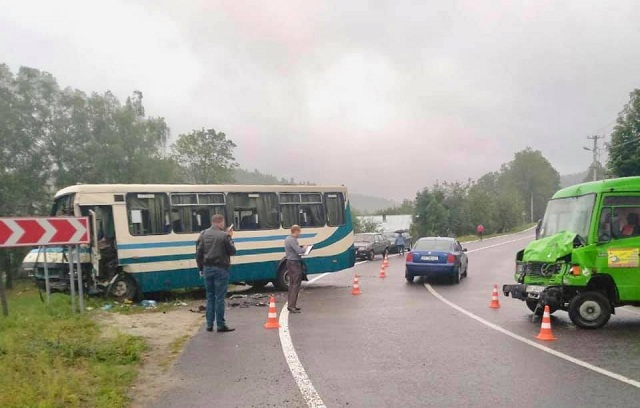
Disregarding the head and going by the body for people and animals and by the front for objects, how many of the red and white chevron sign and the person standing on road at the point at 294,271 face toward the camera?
1

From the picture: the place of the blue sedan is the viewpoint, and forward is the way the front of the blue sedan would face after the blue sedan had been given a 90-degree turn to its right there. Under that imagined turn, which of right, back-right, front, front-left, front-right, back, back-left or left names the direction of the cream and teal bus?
back-right

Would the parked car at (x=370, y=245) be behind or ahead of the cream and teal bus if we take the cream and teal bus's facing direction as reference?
behind

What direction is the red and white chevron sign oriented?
toward the camera

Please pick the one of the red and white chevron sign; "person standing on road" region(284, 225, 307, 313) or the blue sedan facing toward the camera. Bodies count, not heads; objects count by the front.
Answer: the red and white chevron sign

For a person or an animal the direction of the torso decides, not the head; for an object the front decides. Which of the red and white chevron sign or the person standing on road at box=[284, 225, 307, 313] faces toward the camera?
the red and white chevron sign

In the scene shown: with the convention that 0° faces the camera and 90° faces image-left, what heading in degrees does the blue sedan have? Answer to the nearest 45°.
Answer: approximately 180°

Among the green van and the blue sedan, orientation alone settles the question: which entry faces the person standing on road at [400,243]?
the blue sedan

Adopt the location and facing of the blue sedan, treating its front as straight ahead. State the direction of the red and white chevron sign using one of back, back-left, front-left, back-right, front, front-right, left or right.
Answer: back-left

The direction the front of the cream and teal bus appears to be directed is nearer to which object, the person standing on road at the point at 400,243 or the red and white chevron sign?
the red and white chevron sign

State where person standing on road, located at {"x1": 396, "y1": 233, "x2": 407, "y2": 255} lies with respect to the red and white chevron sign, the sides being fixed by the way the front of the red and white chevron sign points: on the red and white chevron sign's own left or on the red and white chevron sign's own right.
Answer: on the red and white chevron sign's own left

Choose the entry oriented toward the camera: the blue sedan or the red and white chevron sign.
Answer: the red and white chevron sign
